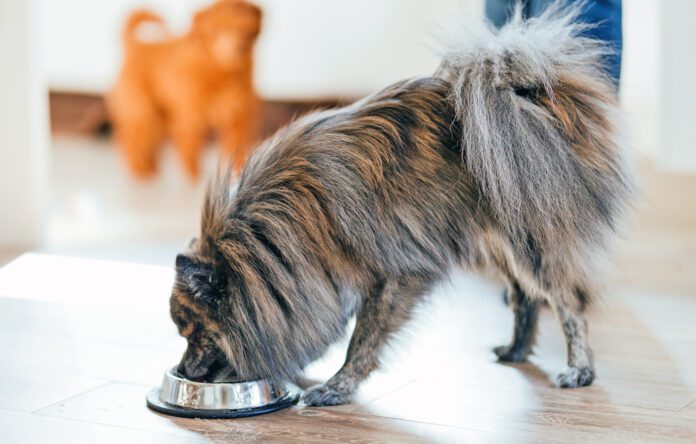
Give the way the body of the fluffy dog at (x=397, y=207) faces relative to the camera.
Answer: to the viewer's left

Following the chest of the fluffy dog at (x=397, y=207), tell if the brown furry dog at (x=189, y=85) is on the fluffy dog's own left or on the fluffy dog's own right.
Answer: on the fluffy dog's own right
